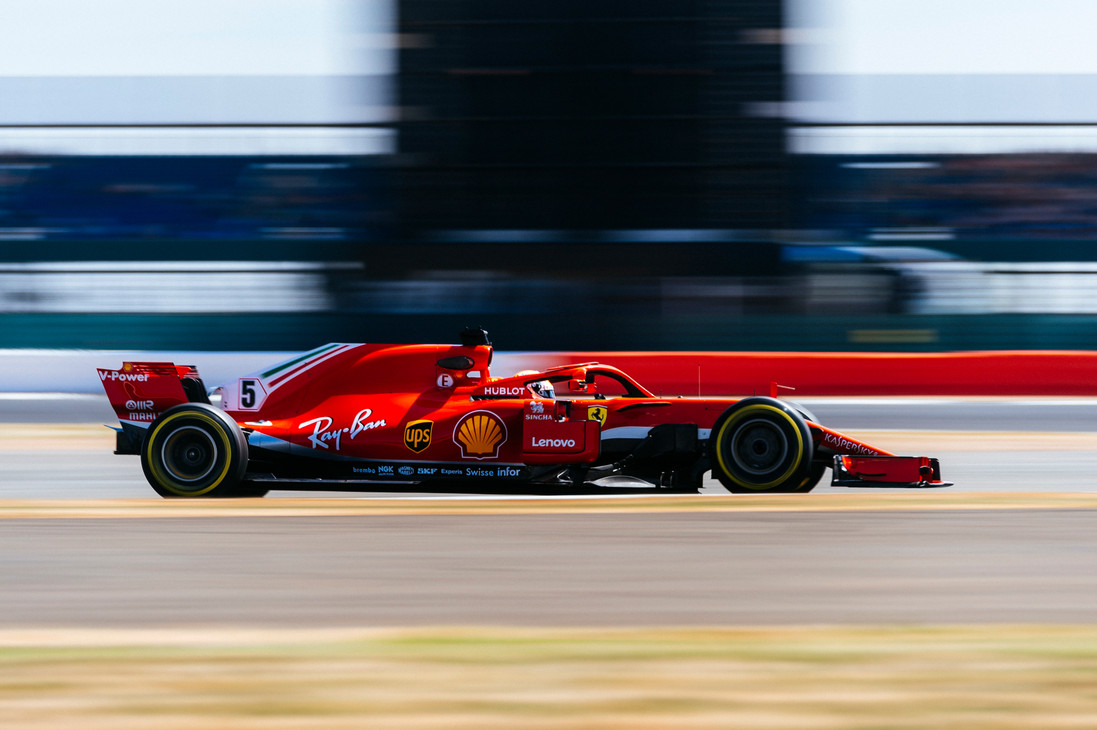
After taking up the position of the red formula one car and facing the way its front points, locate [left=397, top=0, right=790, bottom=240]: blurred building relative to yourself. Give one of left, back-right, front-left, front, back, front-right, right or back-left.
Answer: left

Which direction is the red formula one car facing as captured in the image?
to the viewer's right
